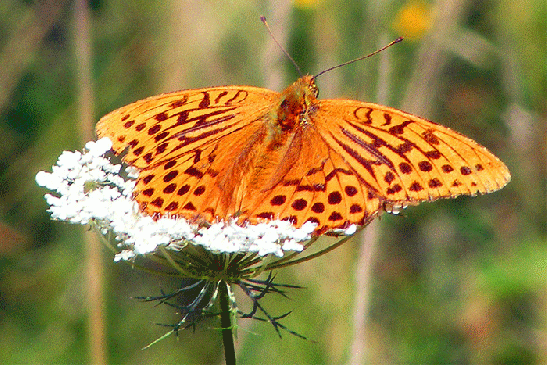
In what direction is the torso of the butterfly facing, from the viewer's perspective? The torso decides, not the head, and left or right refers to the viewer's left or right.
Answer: facing away from the viewer
